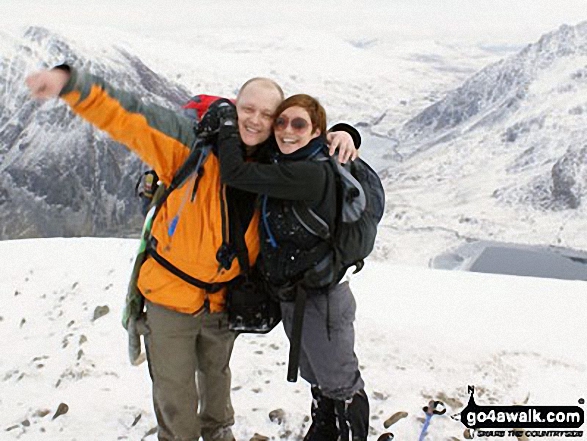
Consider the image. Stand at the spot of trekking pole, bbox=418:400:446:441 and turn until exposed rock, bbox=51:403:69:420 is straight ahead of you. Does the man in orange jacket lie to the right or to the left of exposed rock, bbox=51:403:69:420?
left

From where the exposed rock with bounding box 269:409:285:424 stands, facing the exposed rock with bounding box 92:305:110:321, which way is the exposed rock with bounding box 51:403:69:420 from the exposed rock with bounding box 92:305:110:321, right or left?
left

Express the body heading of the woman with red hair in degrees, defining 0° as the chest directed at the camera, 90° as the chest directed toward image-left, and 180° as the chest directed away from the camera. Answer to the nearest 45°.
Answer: approximately 45°

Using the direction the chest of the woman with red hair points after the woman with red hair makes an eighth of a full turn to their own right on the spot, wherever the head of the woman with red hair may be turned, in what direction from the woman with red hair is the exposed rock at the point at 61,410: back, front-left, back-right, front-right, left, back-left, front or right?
front-right
